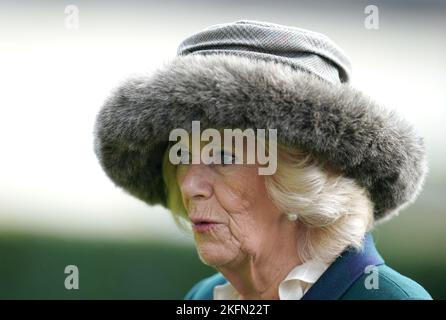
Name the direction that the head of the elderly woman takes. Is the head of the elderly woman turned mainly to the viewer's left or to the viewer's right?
to the viewer's left
